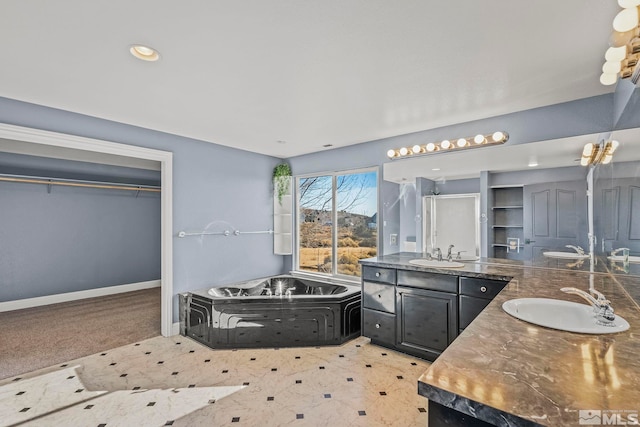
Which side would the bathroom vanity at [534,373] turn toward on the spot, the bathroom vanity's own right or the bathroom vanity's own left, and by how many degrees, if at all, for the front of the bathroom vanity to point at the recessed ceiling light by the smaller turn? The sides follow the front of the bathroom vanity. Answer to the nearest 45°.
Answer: approximately 45° to the bathroom vanity's own right

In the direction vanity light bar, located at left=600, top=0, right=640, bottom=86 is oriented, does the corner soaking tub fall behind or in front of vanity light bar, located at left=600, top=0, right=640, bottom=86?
in front

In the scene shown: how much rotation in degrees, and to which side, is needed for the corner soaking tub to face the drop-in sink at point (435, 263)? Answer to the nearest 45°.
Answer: approximately 90° to its left

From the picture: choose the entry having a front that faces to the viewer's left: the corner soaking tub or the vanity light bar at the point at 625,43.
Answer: the vanity light bar

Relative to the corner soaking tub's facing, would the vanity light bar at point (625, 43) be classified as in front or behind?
in front

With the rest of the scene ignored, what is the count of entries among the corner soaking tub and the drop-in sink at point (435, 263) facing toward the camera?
2

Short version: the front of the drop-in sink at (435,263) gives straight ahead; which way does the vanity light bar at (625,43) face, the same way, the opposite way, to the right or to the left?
to the right

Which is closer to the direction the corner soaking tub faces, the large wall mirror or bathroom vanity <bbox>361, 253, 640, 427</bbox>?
the bathroom vanity

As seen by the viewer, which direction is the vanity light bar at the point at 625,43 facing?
to the viewer's left

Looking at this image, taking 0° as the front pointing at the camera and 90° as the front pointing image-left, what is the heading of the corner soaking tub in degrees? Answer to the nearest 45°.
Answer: approximately 0°

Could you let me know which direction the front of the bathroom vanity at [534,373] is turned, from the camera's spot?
facing the viewer and to the left of the viewer

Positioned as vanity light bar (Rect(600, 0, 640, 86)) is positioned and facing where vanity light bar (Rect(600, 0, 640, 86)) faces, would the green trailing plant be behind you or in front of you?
in front
